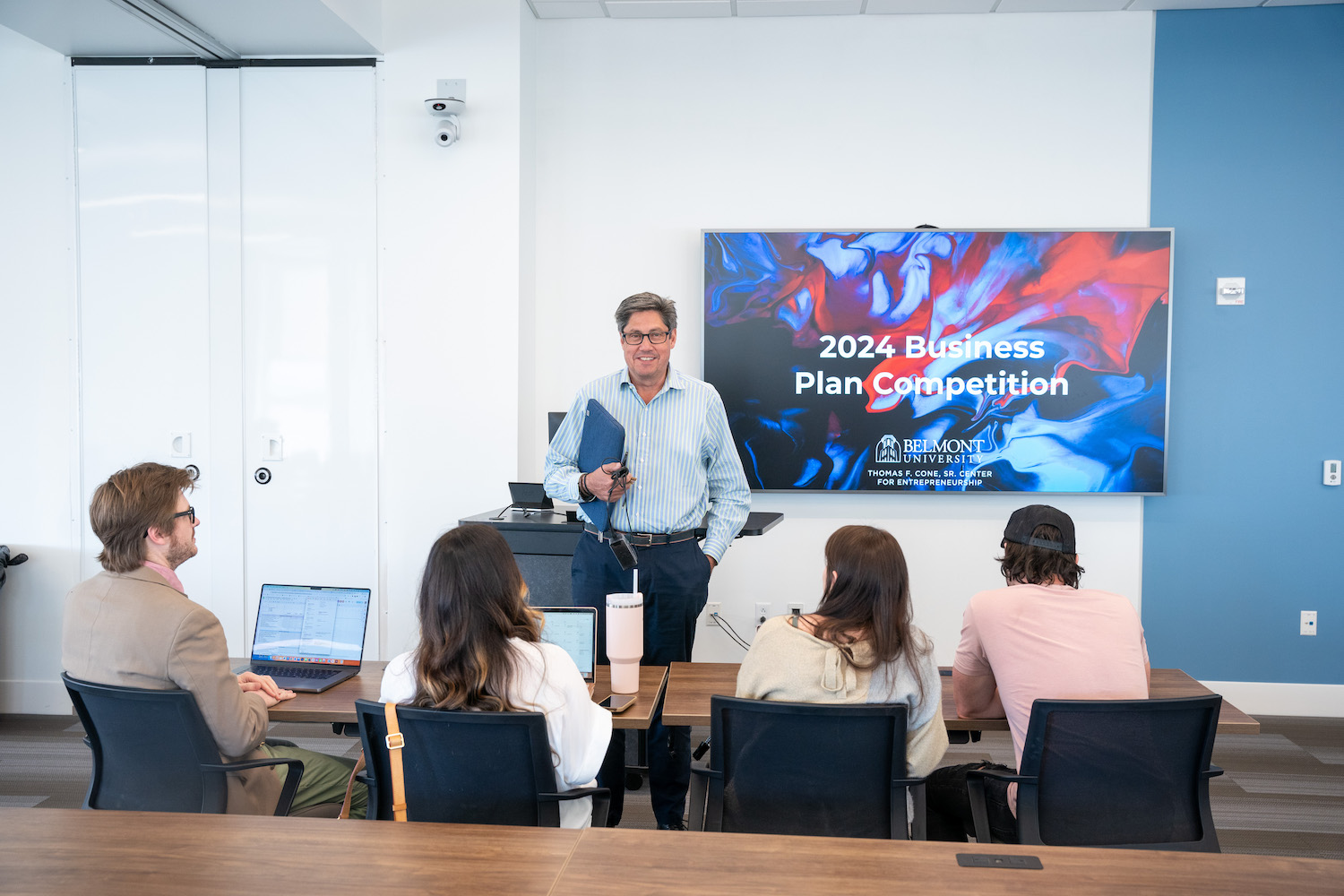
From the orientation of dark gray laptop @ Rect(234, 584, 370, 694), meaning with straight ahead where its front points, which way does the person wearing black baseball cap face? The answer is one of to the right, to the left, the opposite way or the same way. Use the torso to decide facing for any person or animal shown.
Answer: the opposite way

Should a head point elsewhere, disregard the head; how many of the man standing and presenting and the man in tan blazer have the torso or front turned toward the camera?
1

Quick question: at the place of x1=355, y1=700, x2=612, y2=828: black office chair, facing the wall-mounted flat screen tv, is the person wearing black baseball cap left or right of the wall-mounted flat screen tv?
right

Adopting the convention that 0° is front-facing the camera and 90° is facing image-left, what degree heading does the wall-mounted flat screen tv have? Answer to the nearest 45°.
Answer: approximately 0°

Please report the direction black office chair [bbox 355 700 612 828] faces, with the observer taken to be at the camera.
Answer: facing away from the viewer and to the right of the viewer

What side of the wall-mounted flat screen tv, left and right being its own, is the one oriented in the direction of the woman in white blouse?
front

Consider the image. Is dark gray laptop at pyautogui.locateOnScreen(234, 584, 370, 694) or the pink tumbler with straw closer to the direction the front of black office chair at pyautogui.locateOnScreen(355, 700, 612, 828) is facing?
the pink tumbler with straw

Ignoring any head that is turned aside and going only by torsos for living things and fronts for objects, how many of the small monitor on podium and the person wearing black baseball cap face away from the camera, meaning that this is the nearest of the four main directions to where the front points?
2

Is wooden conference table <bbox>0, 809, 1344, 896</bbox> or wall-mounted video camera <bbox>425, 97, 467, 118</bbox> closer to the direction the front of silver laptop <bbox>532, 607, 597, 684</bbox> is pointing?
the wooden conference table

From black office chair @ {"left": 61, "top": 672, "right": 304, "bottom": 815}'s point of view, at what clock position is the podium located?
The podium is roughly at 12 o'clock from the black office chair.

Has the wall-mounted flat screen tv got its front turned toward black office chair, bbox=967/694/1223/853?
yes

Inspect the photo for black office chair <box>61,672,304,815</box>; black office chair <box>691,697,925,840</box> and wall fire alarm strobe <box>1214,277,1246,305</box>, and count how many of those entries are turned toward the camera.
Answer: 1

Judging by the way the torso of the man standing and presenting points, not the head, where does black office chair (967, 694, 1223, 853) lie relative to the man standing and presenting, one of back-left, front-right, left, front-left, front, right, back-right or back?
front-left

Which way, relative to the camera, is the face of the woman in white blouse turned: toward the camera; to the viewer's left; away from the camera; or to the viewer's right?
away from the camera

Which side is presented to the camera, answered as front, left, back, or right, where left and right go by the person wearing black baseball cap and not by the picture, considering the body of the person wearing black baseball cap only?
back
